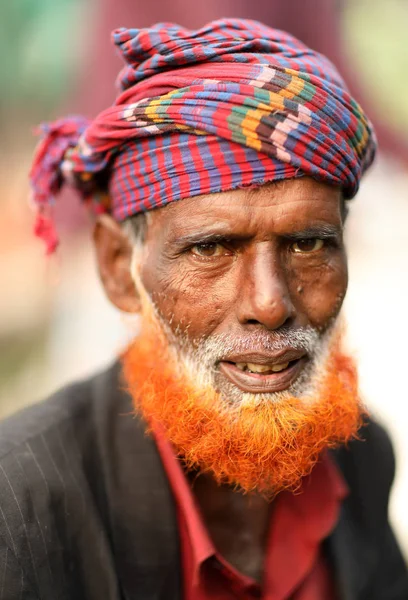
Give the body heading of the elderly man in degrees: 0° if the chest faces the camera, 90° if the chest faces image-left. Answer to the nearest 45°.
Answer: approximately 315°
